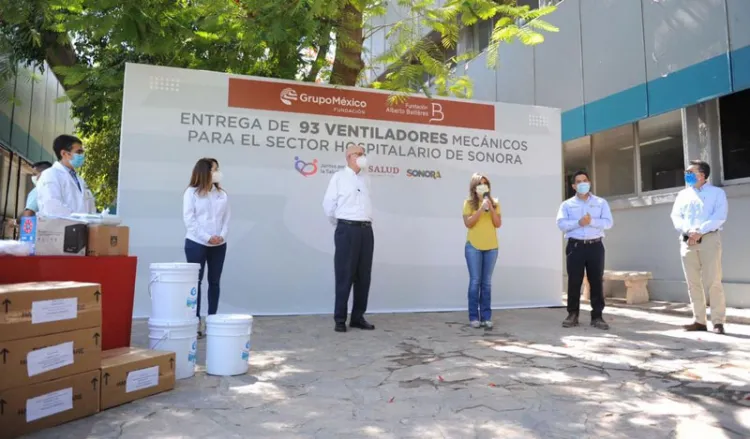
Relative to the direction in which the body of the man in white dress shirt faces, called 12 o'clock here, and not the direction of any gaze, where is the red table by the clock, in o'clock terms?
The red table is roughly at 3 o'clock from the man in white dress shirt.

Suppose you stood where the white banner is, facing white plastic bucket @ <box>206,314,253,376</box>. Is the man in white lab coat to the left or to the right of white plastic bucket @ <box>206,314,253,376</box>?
right

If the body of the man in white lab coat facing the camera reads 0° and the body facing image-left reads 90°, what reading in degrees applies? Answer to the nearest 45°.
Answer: approximately 315°

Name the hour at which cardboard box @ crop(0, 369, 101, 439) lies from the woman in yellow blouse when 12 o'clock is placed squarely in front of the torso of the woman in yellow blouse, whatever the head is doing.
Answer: The cardboard box is roughly at 1 o'clock from the woman in yellow blouse.

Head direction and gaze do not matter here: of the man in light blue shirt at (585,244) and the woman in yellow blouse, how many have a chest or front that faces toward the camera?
2

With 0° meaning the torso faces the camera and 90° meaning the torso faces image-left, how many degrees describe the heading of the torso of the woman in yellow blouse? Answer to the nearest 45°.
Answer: approximately 0°

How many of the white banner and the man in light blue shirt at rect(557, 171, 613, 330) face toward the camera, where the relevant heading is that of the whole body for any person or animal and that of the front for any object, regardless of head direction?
2

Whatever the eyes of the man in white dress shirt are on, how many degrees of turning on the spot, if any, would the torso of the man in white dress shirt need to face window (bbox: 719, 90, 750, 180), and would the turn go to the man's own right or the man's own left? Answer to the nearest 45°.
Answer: approximately 45° to the man's own left
